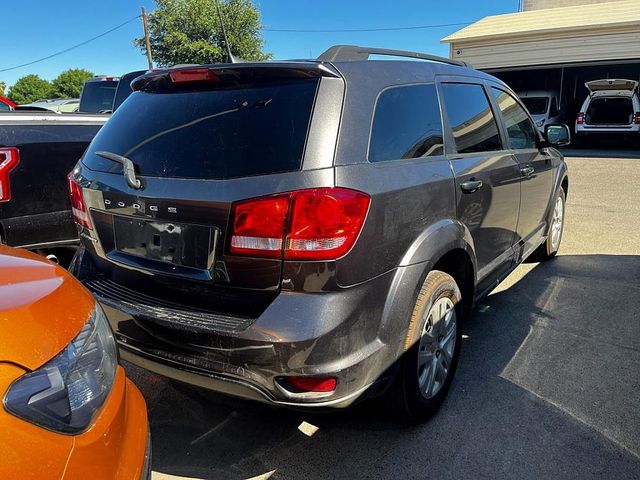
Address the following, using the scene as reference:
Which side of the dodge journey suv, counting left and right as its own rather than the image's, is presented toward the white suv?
front

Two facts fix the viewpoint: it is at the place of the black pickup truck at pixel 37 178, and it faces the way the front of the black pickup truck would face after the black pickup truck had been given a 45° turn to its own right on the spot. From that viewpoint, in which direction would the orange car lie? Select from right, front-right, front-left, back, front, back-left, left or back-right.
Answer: right

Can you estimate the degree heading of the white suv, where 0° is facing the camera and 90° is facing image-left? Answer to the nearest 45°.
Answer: approximately 180°

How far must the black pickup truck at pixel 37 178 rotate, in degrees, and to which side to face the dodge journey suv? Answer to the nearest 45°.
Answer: approximately 135° to its right

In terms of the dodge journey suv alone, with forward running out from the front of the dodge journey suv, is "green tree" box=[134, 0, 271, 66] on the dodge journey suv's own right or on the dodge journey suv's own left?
on the dodge journey suv's own left

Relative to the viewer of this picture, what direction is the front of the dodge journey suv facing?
facing away from the viewer and to the right of the viewer

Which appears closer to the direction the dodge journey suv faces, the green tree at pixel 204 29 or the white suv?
the white suv

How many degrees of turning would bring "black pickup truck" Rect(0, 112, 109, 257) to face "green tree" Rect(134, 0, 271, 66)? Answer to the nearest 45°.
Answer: approximately 45° to its left

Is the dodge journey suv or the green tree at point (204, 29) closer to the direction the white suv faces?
the green tree

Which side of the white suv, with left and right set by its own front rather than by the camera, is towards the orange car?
back

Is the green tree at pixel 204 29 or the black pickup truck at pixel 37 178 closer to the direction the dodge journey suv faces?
the green tree
